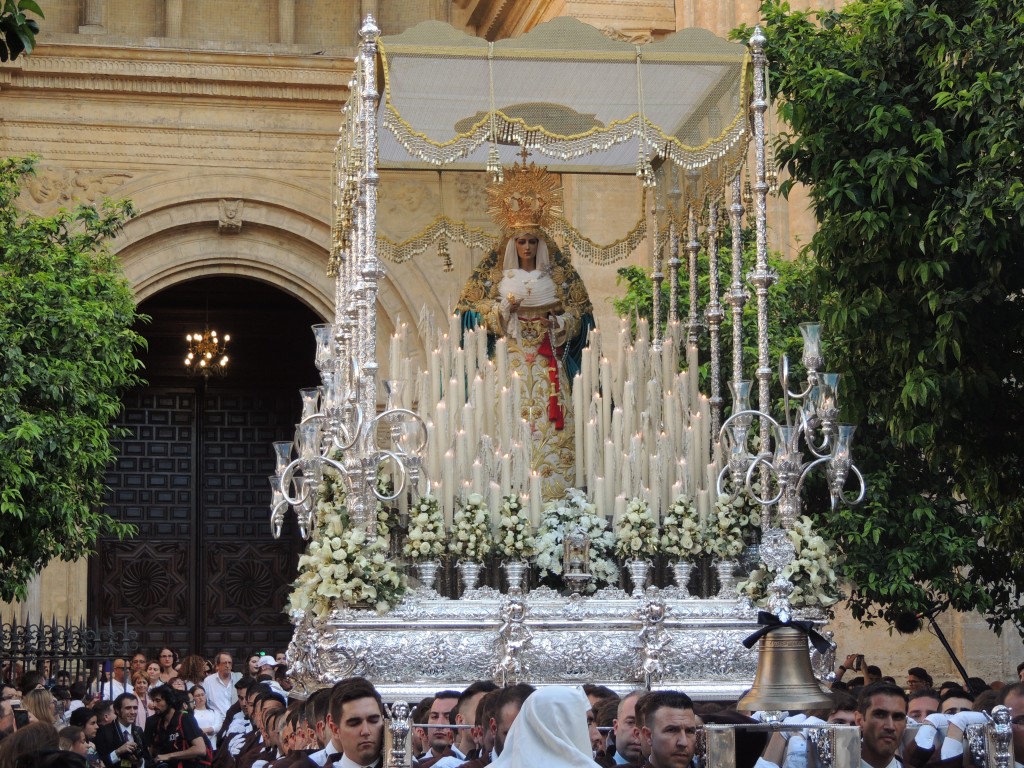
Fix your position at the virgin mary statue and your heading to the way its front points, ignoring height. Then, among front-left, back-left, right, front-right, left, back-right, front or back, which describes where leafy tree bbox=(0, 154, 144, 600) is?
back-right

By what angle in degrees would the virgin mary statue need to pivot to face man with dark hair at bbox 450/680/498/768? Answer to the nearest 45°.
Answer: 0° — it already faces them

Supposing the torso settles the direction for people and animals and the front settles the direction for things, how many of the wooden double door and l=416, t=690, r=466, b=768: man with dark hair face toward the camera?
2

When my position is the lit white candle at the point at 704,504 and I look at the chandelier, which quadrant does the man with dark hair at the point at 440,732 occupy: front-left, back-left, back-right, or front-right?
back-left

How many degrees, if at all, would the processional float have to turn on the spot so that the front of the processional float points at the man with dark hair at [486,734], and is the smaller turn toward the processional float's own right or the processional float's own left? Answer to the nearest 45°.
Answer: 0° — it already faces them

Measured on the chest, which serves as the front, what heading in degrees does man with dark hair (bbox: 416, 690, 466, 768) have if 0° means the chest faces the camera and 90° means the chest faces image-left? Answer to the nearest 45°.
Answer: approximately 0°

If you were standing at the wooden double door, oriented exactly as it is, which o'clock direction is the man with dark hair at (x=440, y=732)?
The man with dark hair is roughly at 12 o'clock from the wooden double door.
